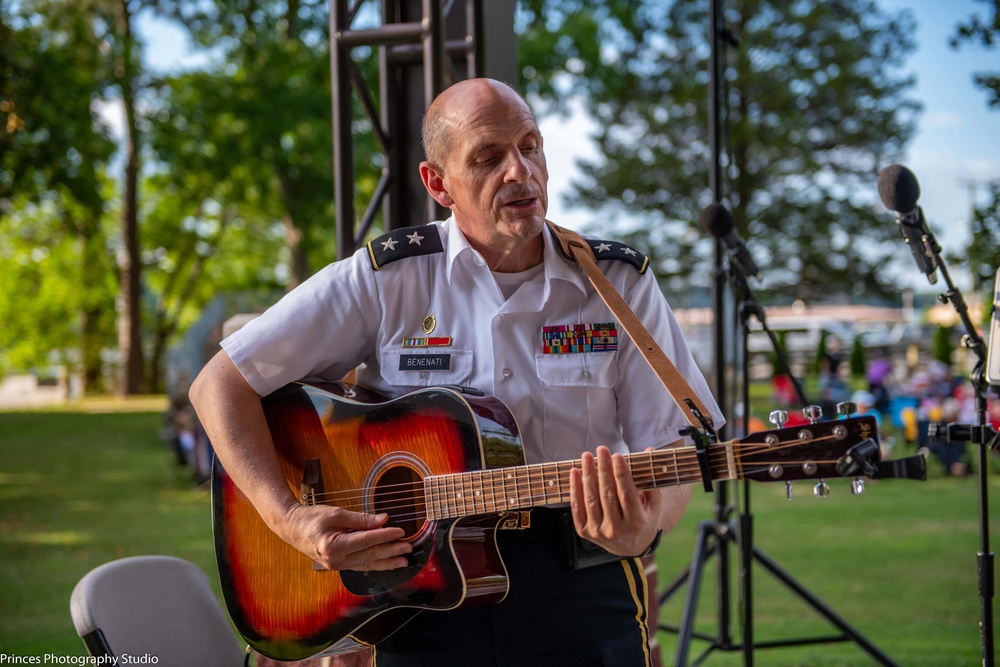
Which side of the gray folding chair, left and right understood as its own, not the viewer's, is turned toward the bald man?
front

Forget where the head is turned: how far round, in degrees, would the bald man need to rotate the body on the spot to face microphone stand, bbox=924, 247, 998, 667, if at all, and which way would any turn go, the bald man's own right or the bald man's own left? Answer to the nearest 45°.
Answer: approximately 90° to the bald man's own left

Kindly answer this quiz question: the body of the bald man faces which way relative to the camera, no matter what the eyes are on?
toward the camera

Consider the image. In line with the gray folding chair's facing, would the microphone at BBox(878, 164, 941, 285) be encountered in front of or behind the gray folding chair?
in front

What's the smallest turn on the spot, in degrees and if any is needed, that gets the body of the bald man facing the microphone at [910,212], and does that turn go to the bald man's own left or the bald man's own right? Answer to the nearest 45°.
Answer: approximately 90° to the bald man's own left

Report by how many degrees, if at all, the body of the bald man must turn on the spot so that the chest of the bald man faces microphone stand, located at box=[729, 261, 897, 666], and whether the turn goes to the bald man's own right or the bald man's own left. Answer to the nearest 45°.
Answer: approximately 135° to the bald man's own left

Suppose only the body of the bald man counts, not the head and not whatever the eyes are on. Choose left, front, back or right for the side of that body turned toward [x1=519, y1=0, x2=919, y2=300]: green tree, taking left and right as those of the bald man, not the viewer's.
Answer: back

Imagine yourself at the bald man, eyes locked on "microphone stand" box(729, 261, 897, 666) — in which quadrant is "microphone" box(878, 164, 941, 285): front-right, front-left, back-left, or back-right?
front-right

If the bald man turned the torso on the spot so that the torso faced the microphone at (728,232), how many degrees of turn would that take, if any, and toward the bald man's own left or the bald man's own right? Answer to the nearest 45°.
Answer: approximately 135° to the bald man's own left

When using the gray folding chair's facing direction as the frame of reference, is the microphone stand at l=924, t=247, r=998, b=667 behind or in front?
in front
